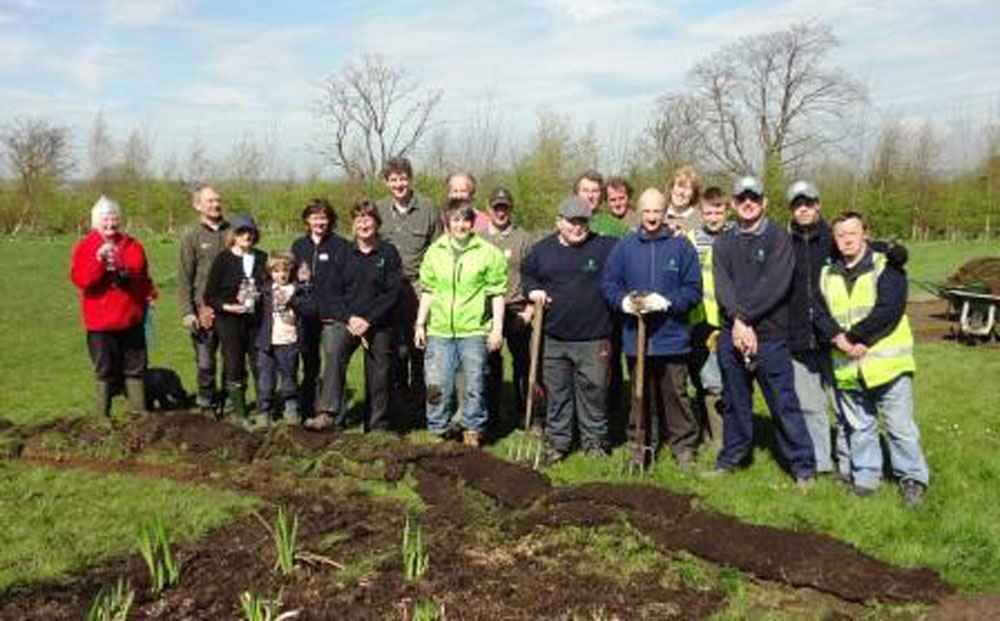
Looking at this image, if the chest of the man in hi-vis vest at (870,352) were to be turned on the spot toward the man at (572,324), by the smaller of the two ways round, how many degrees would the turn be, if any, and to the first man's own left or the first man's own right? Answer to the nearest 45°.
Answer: approximately 45° to the first man's own right

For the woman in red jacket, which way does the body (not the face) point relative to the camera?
toward the camera

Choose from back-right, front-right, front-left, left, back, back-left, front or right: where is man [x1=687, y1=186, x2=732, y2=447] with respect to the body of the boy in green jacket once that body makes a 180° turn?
right

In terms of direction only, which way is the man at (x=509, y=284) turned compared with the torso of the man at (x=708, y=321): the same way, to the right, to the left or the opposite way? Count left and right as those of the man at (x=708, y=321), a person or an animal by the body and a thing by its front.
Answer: the same way

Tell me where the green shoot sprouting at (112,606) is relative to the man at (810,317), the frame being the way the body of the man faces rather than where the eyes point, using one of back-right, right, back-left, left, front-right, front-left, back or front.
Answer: front-right

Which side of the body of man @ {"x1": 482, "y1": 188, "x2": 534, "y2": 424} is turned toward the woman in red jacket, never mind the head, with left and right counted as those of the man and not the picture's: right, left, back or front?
right

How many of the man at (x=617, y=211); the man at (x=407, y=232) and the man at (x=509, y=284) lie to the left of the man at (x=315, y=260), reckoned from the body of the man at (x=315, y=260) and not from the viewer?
3

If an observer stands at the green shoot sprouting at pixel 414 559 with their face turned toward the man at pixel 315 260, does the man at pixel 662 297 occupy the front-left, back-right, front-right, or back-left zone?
front-right

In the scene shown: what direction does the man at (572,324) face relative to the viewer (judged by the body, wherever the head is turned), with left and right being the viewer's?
facing the viewer

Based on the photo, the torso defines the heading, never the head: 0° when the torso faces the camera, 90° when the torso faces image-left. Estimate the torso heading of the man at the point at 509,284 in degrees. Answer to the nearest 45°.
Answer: approximately 0°

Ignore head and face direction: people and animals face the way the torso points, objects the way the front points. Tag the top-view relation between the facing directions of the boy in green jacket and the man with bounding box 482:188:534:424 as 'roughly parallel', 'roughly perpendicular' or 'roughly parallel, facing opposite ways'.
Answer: roughly parallel

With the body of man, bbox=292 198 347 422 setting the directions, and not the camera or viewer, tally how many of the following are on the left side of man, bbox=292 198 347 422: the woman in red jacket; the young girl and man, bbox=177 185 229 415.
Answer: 0

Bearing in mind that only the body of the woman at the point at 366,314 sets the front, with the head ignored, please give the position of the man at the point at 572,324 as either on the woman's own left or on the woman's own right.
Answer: on the woman's own left

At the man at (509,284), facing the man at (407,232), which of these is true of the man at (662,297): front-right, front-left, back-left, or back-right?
back-left

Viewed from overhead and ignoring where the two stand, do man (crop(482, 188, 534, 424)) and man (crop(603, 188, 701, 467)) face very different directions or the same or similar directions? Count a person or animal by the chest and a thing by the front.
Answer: same or similar directions

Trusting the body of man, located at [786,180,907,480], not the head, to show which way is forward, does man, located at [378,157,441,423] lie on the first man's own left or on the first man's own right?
on the first man's own right

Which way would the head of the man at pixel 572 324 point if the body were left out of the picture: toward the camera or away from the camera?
toward the camera

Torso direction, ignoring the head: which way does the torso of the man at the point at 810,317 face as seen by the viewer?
toward the camera

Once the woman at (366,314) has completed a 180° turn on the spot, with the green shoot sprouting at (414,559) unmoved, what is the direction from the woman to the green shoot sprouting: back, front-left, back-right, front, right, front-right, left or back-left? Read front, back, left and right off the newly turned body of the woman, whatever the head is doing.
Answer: back
